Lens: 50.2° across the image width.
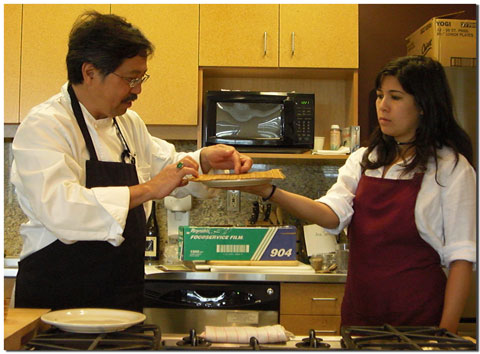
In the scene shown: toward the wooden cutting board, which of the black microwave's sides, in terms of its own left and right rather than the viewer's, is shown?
front

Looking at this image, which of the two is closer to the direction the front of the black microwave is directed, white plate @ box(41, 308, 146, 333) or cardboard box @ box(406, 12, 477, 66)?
the white plate

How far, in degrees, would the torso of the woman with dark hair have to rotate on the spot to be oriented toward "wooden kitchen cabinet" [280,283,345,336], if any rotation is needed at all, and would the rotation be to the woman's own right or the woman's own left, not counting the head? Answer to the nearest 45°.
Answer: approximately 90° to the woman's own right

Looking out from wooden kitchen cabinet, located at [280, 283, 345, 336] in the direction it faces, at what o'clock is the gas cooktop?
The gas cooktop is roughly at 12 o'clock from the wooden kitchen cabinet.

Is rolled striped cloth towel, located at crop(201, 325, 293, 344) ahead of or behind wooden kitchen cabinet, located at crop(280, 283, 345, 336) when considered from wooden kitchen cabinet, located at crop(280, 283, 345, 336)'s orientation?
ahead

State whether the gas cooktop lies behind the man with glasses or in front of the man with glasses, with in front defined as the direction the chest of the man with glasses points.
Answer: in front

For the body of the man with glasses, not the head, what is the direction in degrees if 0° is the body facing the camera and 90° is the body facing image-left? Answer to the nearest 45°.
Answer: approximately 315°

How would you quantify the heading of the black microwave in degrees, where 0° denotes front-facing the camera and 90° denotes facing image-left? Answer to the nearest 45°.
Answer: approximately 0°

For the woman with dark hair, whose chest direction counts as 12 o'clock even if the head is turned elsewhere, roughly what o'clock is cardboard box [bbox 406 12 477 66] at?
The cardboard box is roughly at 5 o'clock from the woman with dark hair.

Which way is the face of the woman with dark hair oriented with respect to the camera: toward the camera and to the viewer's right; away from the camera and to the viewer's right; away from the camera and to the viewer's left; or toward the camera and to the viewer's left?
toward the camera and to the viewer's left

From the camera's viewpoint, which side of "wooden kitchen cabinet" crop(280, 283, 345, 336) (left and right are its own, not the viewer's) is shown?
front

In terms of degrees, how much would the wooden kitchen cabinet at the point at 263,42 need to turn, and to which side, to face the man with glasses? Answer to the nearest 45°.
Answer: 0° — it already faces them

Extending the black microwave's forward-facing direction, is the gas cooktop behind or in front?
in front

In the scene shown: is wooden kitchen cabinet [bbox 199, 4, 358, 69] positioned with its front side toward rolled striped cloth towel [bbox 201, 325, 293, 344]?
yes

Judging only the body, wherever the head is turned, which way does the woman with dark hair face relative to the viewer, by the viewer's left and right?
facing the viewer and to the left of the viewer

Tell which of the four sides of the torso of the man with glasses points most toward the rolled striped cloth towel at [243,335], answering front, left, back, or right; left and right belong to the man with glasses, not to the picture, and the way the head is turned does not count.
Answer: front

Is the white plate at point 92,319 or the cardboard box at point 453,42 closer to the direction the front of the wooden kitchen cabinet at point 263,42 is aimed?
the white plate
